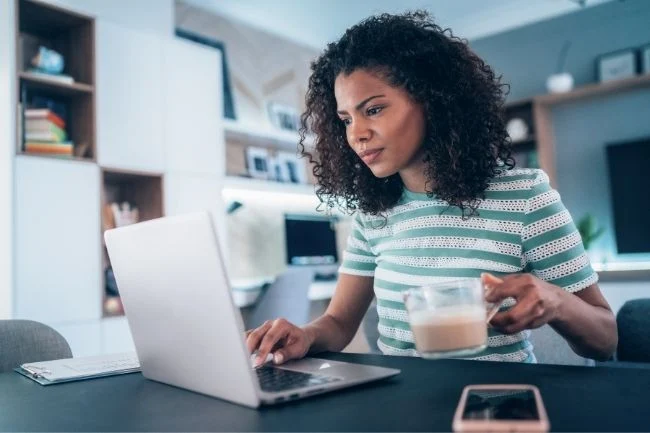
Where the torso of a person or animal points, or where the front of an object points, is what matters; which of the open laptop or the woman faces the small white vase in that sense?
the open laptop

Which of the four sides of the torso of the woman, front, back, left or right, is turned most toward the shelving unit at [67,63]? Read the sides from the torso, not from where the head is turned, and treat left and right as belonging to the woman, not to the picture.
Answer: right

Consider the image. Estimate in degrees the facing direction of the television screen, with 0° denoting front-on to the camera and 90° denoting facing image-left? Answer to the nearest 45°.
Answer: approximately 45°

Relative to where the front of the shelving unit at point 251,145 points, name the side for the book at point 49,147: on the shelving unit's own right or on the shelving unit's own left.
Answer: on the shelving unit's own right

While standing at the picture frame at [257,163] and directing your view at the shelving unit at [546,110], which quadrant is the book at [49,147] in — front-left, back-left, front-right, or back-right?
back-right

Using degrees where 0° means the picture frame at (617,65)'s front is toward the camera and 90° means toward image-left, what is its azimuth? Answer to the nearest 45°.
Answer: approximately 45°

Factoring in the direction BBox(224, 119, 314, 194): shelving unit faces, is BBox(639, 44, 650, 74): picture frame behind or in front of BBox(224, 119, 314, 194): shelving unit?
in front

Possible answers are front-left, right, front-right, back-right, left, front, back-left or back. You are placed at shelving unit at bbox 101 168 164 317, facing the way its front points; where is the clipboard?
front-right

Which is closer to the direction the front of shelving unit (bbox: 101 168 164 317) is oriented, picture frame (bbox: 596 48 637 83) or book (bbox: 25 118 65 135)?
the picture frame

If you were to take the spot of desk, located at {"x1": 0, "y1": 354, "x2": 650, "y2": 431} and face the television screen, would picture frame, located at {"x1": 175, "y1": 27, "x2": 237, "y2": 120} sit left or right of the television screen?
left

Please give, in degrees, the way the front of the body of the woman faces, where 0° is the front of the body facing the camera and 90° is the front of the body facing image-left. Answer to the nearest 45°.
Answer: approximately 45°

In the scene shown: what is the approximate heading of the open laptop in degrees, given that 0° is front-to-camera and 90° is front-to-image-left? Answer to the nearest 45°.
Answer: approximately 225°

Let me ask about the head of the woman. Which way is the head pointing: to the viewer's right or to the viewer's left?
to the viewer's left

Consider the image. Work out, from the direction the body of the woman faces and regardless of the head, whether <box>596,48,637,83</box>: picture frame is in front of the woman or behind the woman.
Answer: behind
